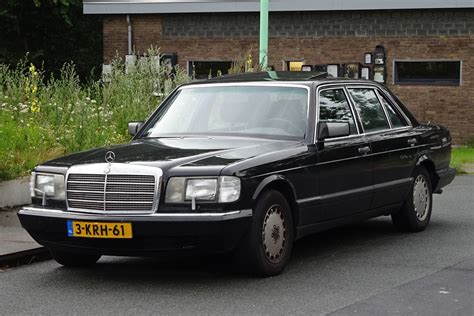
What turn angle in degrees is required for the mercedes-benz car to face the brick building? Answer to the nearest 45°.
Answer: approximately 135° to its right

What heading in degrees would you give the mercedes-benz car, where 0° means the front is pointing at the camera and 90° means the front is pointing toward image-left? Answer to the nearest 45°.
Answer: approximately 45°
